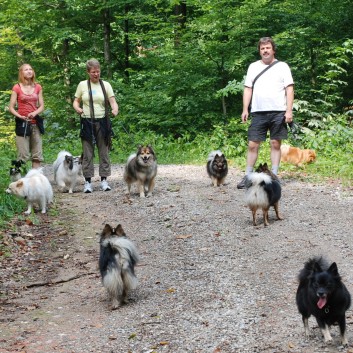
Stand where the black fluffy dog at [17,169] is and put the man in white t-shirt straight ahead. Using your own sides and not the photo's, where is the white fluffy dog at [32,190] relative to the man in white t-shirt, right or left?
right

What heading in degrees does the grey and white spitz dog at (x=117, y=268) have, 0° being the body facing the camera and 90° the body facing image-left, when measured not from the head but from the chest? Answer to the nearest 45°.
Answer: approximately 180°

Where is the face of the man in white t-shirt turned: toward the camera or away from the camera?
toward the camera

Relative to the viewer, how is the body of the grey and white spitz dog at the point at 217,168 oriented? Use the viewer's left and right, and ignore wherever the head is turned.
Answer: facing the viewer

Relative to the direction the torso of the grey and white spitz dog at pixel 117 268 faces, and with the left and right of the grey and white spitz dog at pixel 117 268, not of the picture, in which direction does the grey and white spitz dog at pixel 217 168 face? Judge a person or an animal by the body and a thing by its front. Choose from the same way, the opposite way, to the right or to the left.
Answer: the opposite way

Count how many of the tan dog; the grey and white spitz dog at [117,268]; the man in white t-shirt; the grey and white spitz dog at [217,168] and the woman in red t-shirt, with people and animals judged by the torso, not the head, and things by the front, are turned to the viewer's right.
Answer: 1

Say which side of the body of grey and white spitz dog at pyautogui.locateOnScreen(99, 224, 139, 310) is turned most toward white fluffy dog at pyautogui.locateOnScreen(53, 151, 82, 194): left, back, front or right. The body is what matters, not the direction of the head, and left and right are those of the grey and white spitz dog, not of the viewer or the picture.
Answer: front

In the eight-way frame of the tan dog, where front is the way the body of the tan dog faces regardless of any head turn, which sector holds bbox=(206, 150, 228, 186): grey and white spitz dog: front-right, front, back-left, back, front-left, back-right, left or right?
back-right

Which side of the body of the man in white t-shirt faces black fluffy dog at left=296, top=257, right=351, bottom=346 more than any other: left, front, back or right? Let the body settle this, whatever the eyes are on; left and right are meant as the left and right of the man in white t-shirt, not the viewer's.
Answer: front

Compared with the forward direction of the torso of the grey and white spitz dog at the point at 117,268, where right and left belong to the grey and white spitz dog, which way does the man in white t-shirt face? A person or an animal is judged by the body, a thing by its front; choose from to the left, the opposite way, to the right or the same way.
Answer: the opposite way

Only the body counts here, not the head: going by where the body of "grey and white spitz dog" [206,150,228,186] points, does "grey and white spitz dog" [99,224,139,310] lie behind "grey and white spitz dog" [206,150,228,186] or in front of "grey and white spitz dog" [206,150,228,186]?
in front

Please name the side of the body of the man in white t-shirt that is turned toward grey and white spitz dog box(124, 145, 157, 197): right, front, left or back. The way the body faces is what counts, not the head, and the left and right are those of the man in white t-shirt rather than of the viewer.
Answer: right

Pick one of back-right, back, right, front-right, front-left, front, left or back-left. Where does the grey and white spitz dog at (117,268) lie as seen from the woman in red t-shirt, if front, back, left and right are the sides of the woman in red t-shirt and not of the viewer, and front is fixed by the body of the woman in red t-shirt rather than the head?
front

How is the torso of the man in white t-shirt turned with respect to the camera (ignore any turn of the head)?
toward the camera

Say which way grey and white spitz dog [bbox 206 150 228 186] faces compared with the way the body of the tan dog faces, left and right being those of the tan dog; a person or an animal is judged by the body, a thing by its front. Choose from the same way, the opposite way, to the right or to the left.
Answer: to the right
